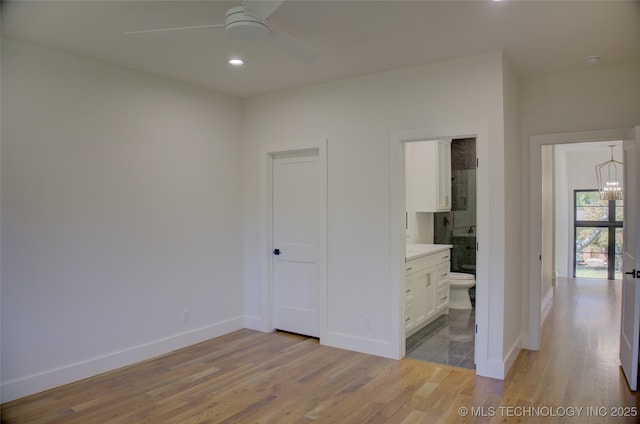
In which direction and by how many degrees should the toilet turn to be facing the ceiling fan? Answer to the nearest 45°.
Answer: approximately 90° to its right

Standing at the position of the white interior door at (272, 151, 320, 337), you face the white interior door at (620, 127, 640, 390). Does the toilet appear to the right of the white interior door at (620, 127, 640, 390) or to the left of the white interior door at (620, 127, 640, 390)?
left

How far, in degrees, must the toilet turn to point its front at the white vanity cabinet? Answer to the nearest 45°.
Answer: approximately 90° to its right

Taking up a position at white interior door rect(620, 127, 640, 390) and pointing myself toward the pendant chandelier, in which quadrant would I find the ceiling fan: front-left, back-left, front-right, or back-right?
back-left

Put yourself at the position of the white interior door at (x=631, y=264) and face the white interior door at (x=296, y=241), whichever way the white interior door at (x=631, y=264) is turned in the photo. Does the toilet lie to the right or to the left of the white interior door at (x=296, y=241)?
right
